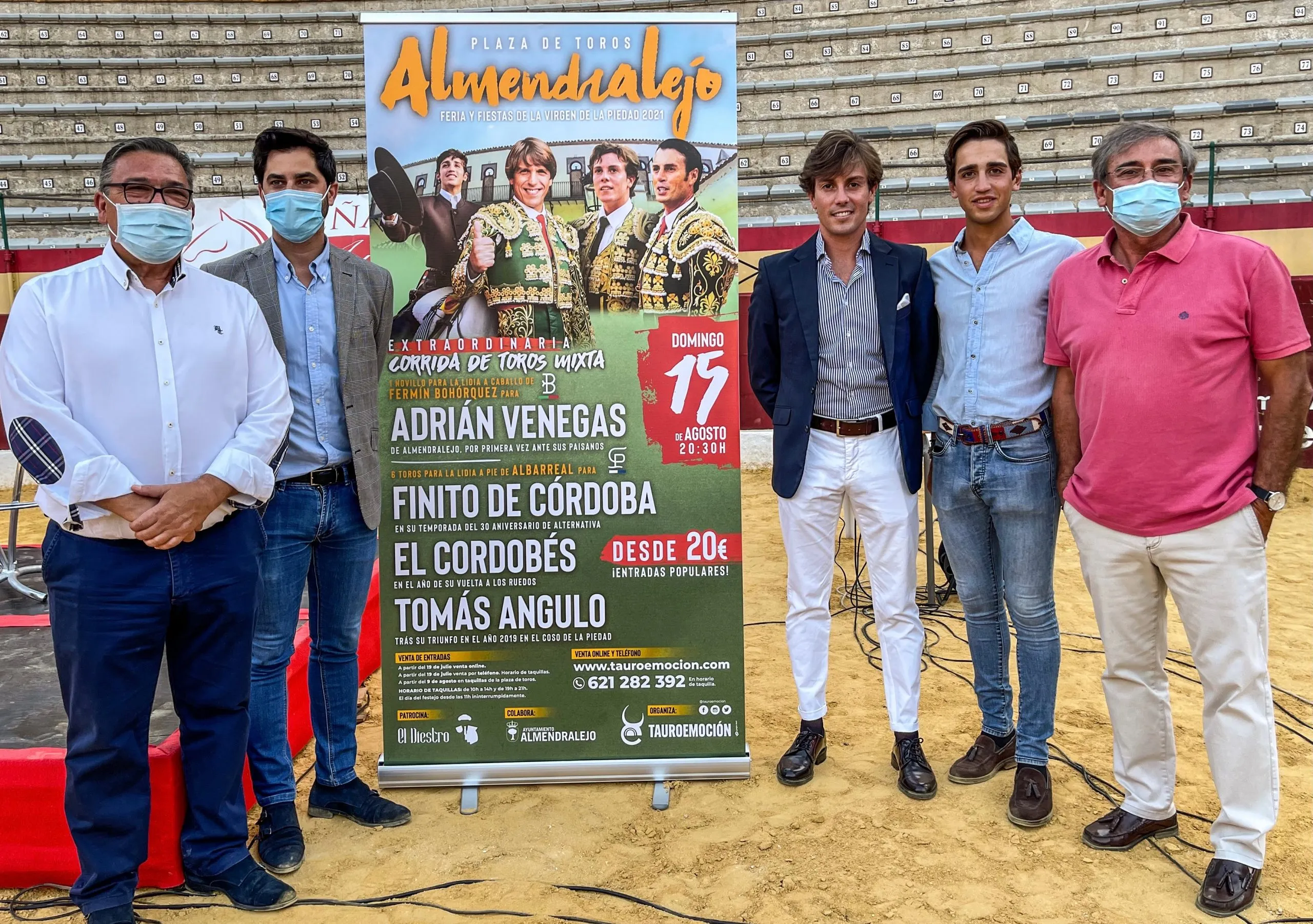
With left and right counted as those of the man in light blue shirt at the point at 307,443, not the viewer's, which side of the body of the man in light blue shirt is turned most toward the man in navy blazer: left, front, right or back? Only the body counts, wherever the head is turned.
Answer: left

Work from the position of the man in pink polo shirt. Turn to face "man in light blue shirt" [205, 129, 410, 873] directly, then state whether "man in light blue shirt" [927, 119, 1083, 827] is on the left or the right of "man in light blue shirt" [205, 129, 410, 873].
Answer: right

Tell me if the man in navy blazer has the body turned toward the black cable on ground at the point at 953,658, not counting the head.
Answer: no

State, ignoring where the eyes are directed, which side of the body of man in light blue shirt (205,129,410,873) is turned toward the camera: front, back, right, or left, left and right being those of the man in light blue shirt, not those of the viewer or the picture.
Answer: front

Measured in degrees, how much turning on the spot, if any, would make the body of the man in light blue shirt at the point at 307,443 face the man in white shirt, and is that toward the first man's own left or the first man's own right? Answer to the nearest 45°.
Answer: approximately 45° to the first man's own right

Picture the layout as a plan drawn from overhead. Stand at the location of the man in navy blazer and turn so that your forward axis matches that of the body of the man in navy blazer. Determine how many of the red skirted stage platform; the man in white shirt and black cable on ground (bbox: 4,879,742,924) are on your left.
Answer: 0

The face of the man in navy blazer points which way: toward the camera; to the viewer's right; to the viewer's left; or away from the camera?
toward the camera

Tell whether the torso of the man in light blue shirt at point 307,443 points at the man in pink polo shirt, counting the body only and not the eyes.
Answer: no

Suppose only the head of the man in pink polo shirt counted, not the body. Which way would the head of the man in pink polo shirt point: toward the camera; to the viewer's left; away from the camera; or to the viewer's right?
toward the camera

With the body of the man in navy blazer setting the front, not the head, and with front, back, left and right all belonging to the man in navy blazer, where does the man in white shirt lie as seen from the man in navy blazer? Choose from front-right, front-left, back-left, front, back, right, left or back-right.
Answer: front-right
